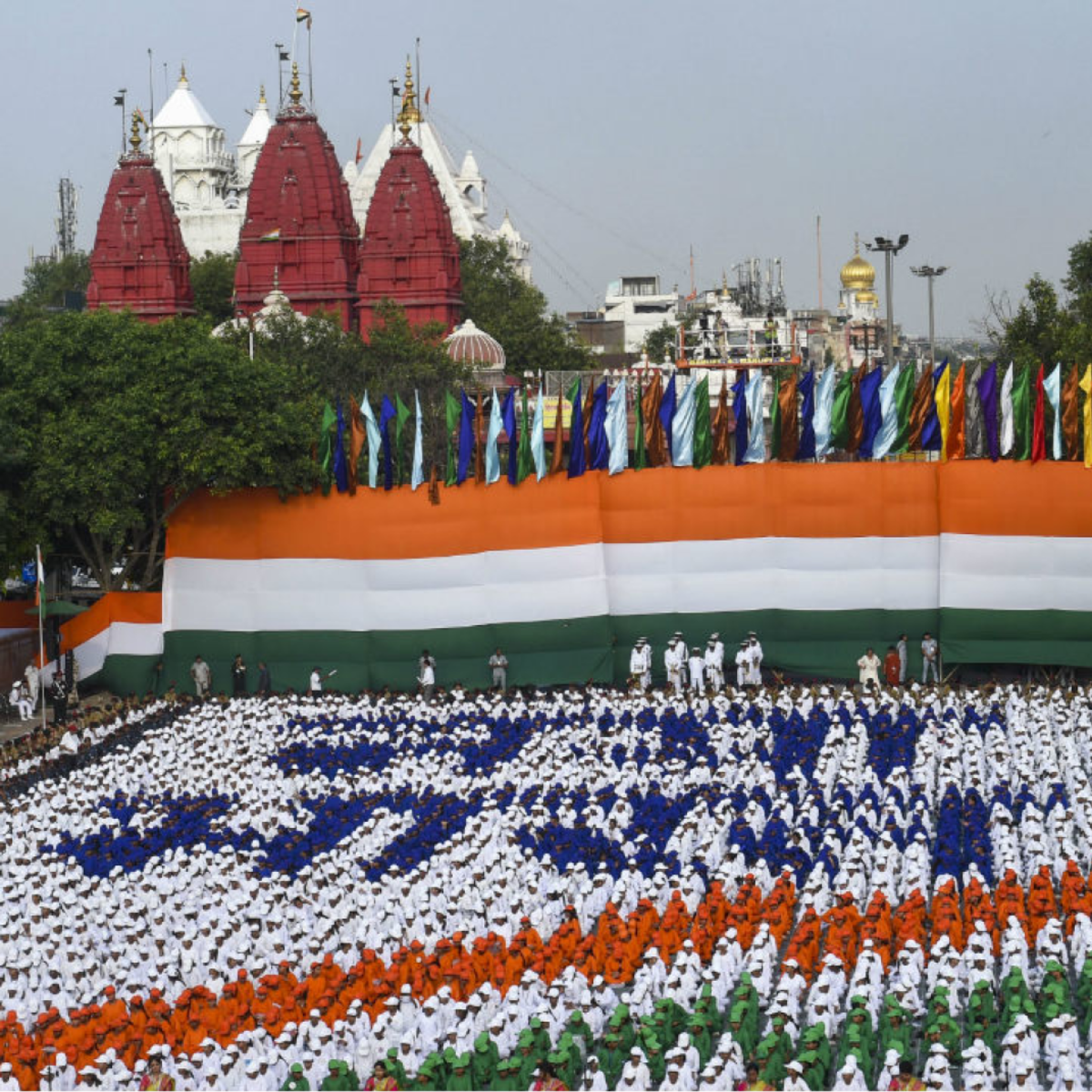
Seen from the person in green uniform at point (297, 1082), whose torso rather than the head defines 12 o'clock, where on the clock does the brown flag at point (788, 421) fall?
The brown flag is roughly at 7 o'clock from the person in green uniform.

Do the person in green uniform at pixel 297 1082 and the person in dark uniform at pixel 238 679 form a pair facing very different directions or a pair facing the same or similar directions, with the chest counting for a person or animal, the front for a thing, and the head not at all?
same or similar directions

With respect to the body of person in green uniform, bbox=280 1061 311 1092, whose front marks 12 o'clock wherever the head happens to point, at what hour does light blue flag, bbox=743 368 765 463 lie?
The light blue flag is roughly at 7 o'clock from the person in green uniform.

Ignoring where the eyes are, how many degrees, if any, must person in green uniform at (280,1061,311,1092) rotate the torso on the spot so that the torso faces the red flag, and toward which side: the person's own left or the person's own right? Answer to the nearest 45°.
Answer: approximately 135° to the person's own left

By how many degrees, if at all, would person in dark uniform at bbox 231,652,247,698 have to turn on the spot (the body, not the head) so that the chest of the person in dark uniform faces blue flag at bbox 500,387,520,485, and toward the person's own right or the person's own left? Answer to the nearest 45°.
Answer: approximately 90° to the person's own left

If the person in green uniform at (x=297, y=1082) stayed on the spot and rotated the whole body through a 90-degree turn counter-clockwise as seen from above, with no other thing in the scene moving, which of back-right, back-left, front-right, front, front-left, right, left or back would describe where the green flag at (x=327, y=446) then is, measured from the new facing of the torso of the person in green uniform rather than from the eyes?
left

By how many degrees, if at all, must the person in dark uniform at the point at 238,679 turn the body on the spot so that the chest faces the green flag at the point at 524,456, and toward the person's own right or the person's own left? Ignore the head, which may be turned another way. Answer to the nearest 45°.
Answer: approximately 90° to the person's own left

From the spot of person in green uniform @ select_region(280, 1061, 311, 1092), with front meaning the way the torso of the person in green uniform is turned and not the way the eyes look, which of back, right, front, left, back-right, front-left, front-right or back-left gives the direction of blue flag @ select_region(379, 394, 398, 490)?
back

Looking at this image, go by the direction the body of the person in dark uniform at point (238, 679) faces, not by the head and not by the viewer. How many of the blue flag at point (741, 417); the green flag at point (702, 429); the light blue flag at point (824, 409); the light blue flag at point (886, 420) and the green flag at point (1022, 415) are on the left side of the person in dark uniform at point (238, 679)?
5

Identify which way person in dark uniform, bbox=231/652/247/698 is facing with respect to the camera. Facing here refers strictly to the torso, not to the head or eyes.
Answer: toward the camera

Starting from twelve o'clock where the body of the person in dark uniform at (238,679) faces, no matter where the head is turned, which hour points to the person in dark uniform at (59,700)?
the person in dark uniform at (59,700) is roughly at 3 o'clock from the person in dark uniform at (238,679).

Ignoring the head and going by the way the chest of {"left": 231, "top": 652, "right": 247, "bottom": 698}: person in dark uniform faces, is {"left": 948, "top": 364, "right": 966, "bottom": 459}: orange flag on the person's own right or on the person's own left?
on the person's own left

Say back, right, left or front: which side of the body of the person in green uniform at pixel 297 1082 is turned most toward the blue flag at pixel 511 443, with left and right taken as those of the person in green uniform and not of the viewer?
back
